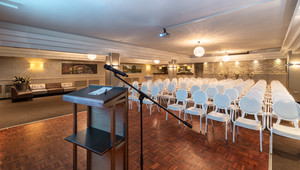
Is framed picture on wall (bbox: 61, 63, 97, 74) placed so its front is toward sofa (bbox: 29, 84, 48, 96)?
no

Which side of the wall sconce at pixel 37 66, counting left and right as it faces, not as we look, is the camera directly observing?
front

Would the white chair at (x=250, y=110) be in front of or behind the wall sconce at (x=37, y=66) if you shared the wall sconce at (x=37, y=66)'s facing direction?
in front

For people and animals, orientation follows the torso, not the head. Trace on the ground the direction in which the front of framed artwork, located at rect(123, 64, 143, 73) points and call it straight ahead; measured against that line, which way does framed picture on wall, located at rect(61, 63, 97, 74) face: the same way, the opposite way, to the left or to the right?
the same way

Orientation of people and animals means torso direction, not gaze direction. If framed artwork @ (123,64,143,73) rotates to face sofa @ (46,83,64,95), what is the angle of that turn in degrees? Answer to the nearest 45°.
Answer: approximately 45° to its right

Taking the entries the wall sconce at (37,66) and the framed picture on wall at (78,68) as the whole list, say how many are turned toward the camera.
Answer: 2

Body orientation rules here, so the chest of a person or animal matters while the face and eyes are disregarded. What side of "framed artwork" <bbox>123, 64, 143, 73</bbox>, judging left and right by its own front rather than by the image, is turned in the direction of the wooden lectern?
front

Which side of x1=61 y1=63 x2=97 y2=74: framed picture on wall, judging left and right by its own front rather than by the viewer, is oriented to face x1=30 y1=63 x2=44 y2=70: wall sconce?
right

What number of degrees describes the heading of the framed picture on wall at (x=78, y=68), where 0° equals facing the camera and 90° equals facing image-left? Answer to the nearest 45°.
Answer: approximately 0°

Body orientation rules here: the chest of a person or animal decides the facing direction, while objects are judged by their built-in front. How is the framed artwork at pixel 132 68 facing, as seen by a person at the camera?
facing the viewer

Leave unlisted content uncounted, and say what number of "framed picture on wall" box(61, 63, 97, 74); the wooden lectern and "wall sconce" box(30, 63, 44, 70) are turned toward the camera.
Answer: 2

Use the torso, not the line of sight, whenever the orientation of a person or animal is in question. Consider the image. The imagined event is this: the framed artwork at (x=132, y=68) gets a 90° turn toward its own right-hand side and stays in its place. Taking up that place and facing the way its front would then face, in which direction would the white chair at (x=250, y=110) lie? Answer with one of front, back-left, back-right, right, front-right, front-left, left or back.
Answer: left
